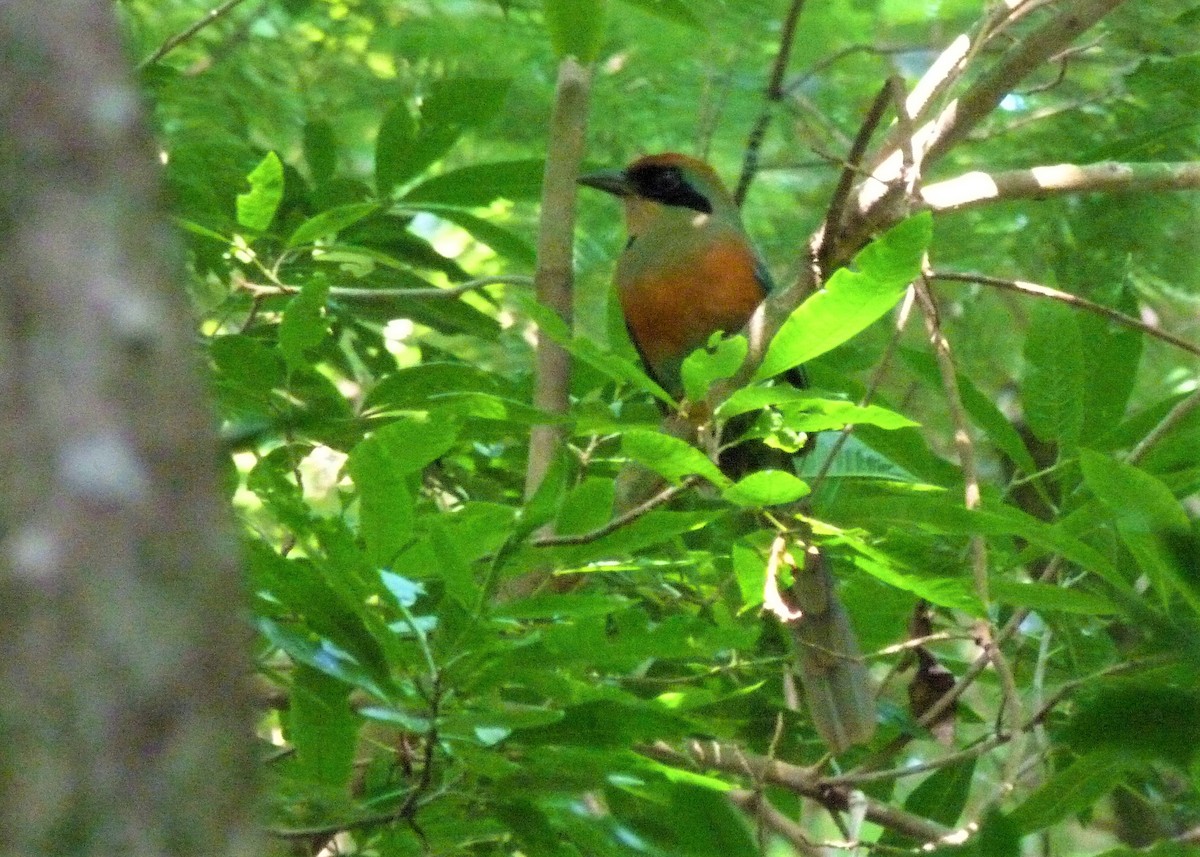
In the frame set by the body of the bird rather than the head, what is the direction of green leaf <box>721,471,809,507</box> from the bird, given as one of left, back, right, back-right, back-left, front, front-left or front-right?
front-left

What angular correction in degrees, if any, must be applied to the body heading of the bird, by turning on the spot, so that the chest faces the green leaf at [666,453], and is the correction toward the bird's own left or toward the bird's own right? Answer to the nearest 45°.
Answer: approximately 45° to the bird's own left

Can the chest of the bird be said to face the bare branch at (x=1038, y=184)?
no

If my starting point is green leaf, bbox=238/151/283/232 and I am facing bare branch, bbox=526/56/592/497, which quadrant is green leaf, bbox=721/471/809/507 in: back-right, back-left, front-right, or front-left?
front-right

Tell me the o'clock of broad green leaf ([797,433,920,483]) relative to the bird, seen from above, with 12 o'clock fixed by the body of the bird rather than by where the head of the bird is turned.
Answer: The broad green leaf is roughly at 10 o'clock from the bird.

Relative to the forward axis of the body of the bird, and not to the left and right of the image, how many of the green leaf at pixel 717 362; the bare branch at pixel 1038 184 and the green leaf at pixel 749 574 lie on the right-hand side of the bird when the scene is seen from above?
0

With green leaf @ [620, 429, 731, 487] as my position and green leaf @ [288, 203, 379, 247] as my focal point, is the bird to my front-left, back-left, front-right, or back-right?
front-right

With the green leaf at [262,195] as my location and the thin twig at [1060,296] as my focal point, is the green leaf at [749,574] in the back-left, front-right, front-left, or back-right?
front-right

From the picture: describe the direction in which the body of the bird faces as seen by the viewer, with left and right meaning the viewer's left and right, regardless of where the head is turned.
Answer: facing the viewer and to the left of the viewer

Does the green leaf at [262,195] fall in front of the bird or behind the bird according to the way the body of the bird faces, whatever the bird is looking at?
in front

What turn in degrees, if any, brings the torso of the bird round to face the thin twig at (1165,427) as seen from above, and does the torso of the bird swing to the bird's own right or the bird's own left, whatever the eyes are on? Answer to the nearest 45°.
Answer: approximately 90° to the bird's own left

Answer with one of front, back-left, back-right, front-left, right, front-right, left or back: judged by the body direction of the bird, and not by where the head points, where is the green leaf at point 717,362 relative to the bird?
front-left

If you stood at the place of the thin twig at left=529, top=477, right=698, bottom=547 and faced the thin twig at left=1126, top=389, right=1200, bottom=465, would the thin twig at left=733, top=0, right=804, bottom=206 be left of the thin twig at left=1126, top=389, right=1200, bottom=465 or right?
left
